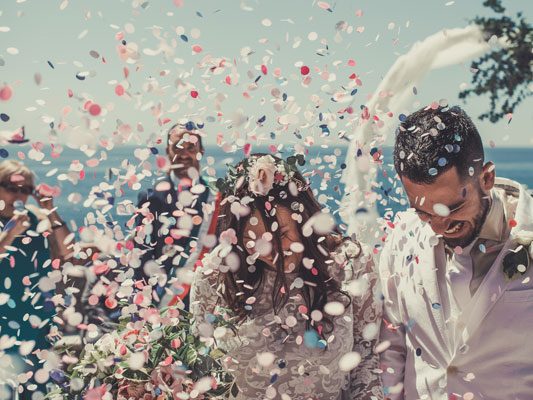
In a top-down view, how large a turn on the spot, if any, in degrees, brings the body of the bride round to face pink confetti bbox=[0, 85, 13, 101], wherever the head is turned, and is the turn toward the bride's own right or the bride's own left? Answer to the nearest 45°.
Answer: approximately 90° to the bride's own right

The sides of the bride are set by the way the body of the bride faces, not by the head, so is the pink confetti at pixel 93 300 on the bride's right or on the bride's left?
on the bride's right

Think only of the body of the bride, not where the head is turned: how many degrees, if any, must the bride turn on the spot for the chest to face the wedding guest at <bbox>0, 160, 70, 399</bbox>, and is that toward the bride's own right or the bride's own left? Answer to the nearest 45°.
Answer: approximately 135° to the bride's own right

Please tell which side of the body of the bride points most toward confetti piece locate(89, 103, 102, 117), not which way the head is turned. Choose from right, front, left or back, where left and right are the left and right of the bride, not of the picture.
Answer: right

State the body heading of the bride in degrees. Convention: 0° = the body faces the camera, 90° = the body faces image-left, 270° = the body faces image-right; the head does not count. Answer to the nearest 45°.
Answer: approximately 0°
